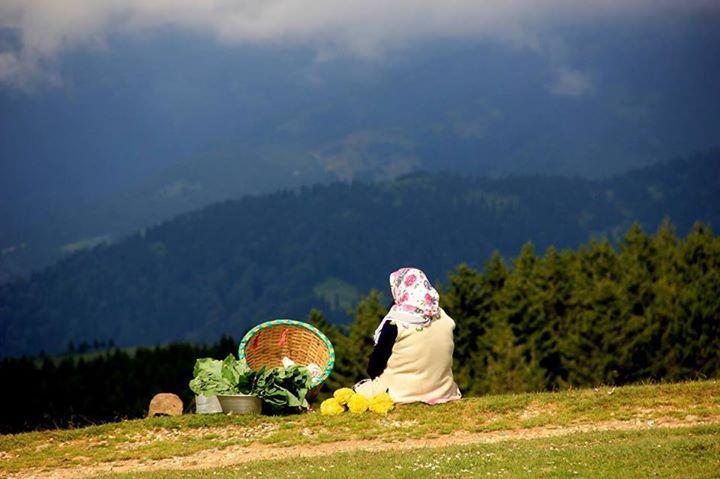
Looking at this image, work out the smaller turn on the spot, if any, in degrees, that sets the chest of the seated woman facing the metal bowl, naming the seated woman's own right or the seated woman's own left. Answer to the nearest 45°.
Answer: approximately 45° to the seated woman's own left

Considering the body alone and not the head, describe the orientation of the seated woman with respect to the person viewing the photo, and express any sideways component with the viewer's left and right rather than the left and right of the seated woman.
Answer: facing away from the viewer and to the left of the viewer

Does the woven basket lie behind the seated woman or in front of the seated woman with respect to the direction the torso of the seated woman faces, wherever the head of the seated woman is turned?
in front

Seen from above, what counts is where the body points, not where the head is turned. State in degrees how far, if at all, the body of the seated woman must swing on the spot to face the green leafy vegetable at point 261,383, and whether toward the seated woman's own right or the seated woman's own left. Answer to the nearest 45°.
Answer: approximately 45° to the seated woman's own left

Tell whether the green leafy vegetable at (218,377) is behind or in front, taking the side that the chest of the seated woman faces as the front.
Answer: in front

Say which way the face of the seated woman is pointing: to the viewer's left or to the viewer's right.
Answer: to the viewer's left
